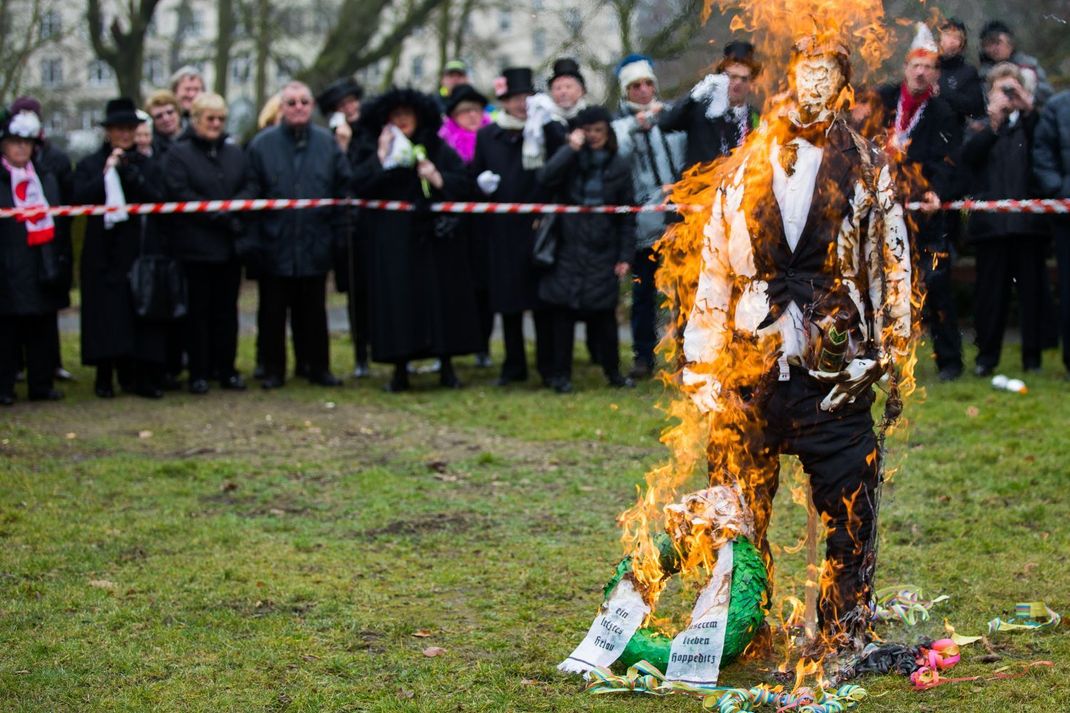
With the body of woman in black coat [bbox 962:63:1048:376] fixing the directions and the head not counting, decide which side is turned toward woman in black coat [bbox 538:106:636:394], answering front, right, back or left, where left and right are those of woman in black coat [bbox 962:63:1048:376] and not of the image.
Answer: right

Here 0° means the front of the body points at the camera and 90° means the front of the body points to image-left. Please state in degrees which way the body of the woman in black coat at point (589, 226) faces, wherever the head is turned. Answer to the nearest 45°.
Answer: approximately 0°

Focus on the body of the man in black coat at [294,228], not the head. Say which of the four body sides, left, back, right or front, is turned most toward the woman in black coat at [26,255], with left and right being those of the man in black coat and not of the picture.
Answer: right

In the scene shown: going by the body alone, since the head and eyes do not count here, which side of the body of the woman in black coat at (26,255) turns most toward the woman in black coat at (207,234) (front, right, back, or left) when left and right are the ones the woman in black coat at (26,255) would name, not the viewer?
left

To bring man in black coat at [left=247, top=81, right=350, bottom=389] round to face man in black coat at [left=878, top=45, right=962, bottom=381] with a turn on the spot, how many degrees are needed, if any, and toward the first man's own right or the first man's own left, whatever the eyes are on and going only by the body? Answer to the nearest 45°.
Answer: approximately 45° to the first man's own left
